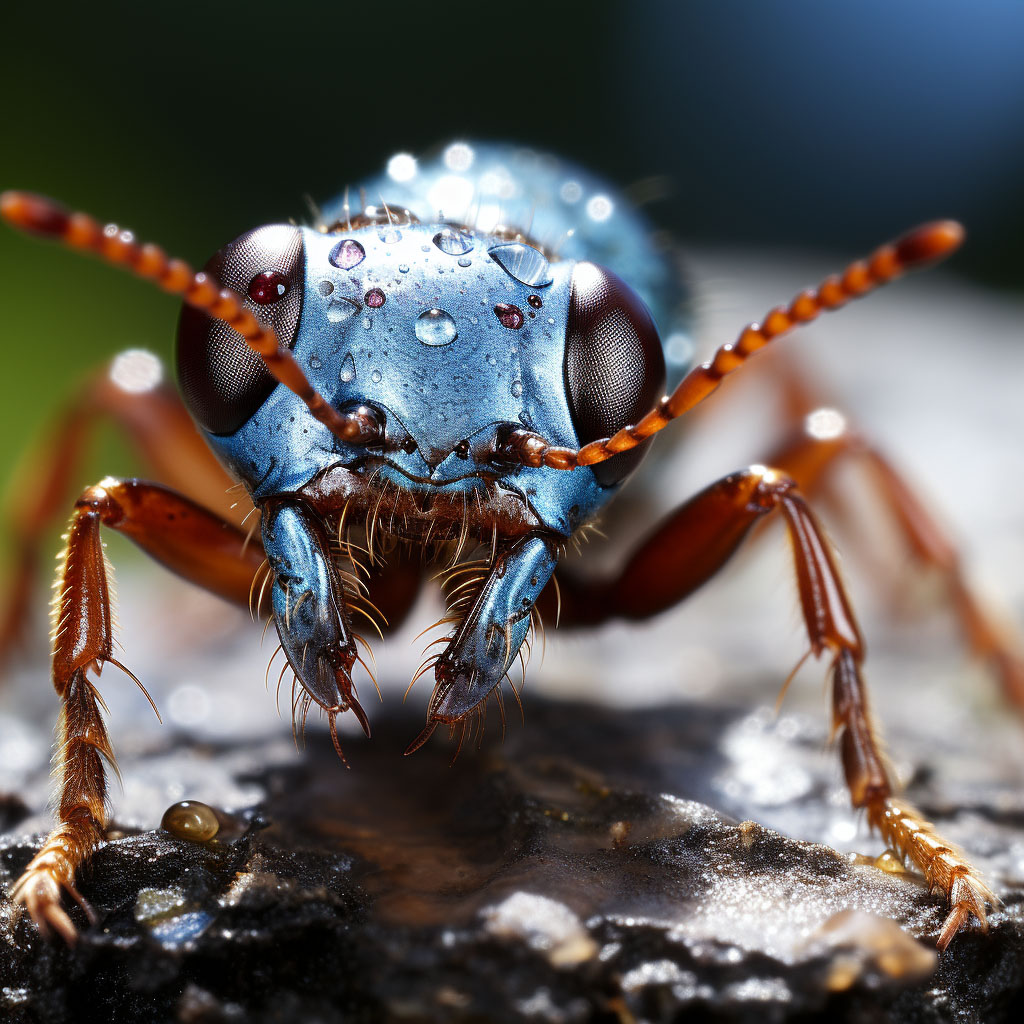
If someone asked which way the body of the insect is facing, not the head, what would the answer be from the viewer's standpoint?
toward the camera
